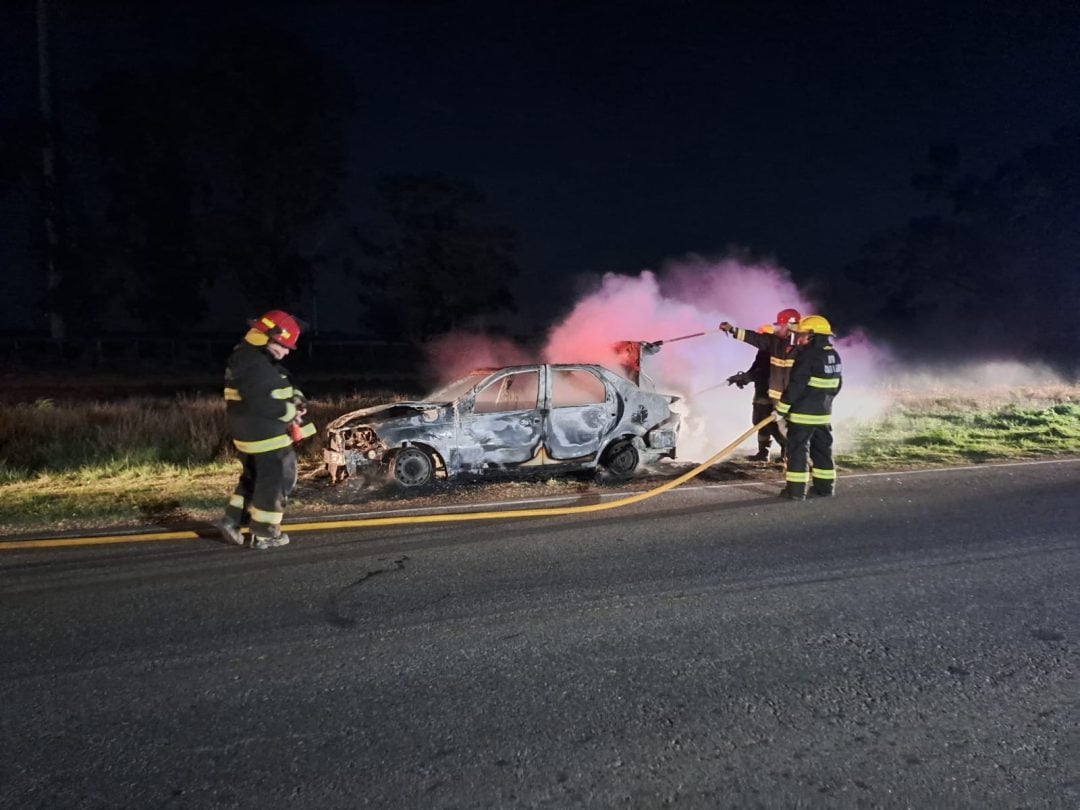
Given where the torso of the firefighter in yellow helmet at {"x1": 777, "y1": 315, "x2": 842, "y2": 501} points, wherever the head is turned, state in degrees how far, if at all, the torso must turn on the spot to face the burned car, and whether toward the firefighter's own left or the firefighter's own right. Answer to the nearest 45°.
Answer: approximately 45° to the firefighter's own left

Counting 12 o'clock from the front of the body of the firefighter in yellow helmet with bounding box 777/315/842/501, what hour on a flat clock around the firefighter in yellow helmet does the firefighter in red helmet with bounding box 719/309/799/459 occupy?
The firefighter in red helmet is roughly at 1 o'clock from the firefighter in yellow helmet.

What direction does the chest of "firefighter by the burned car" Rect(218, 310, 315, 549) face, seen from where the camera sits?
to the viewer's right

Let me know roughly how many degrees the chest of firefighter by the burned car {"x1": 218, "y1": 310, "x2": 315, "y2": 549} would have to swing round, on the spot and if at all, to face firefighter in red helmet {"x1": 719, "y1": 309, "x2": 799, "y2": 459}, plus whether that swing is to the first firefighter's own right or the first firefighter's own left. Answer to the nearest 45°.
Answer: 0° — they already face them

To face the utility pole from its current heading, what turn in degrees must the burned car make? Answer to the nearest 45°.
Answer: approximately 45° to its right

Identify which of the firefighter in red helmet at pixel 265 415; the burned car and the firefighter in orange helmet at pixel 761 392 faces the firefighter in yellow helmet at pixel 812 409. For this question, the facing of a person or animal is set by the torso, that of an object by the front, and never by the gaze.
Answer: the firefighter in red helmet at pixel 265 415

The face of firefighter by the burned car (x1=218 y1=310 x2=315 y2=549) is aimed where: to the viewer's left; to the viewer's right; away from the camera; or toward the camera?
to the viewer's right

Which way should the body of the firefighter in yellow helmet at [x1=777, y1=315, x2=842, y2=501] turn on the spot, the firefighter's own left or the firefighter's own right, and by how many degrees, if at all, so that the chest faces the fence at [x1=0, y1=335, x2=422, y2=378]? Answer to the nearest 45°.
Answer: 0° — they already face it

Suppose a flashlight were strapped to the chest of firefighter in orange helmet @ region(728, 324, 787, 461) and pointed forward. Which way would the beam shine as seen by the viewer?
to the viewer's left

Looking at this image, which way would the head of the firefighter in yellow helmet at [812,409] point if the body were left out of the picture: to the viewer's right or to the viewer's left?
to the viewer's left

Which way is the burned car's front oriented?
to the viewer's left
